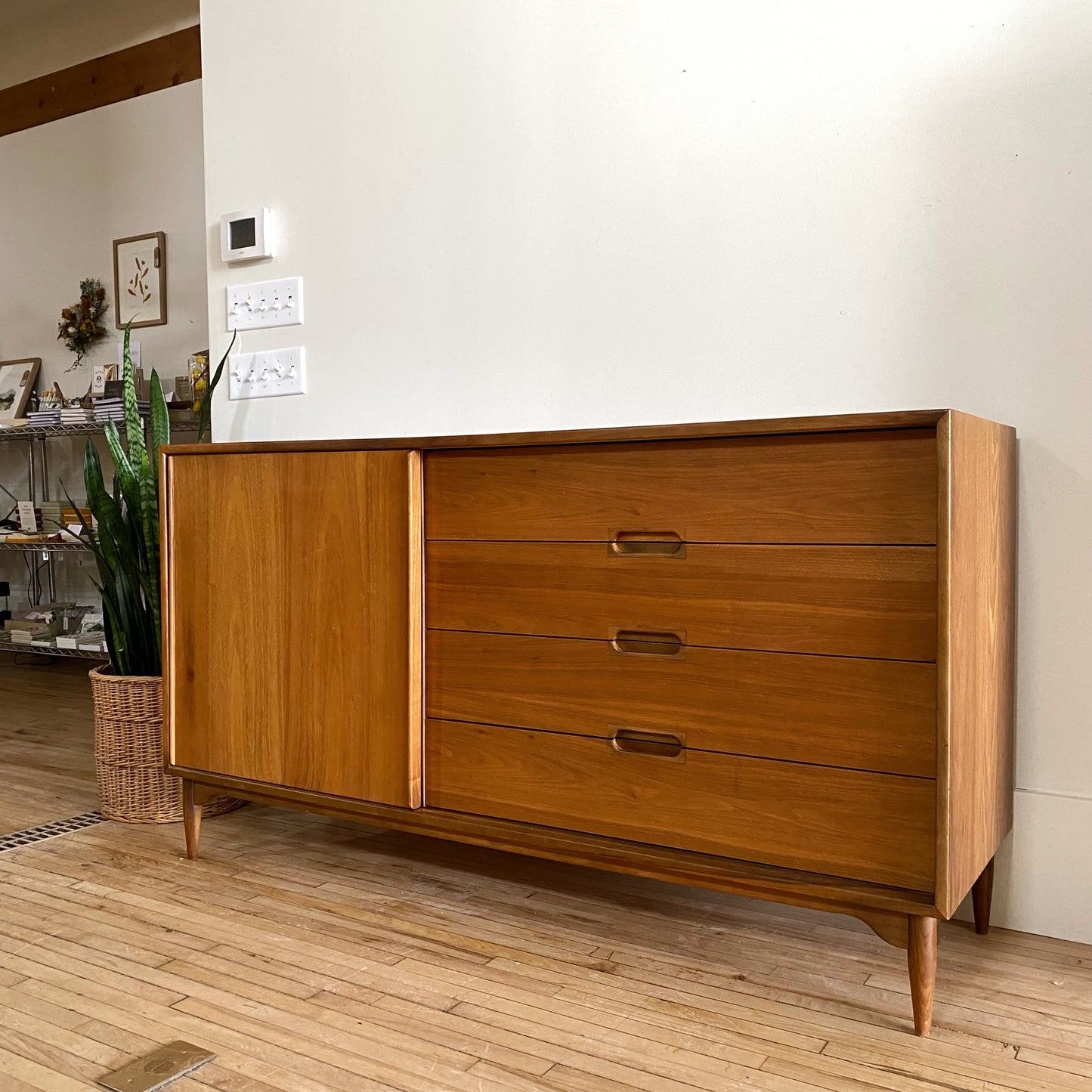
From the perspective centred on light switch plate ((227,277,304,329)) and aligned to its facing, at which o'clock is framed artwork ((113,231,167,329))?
The framed artwork is roughly at 4 o'clock from the light switch plate.

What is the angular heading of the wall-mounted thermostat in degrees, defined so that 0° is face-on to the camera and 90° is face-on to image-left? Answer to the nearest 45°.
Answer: approximately 45°

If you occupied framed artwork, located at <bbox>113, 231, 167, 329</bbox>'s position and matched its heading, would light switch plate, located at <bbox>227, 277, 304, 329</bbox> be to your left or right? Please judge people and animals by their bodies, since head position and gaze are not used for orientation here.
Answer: on your left

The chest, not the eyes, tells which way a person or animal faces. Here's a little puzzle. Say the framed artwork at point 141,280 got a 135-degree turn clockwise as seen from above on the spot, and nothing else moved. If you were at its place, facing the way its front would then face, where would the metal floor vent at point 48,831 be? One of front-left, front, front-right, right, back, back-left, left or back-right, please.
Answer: back

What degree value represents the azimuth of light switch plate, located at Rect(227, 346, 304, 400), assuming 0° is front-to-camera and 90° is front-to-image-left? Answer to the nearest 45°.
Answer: approximately 45°

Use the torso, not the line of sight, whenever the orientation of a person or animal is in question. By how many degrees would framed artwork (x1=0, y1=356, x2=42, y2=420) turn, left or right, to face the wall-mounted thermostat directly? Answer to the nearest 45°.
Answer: approximately 45° to its left

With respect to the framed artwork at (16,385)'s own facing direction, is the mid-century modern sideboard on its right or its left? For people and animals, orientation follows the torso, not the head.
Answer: on its left

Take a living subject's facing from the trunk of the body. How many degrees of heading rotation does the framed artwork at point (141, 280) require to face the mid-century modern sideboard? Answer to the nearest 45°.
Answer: approximately 45° to its left
